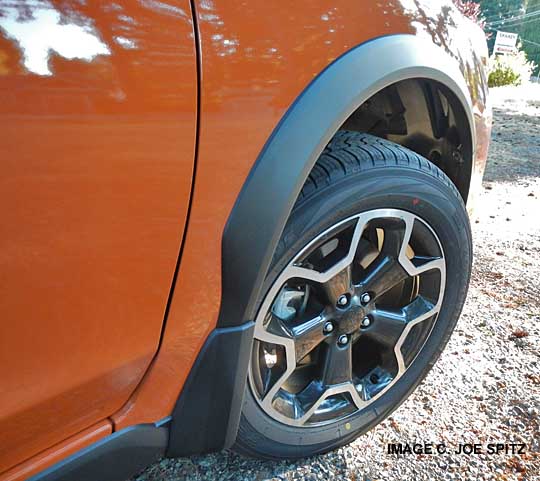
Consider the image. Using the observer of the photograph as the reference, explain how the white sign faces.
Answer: facing the viewer

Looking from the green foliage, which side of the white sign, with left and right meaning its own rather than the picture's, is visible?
front
